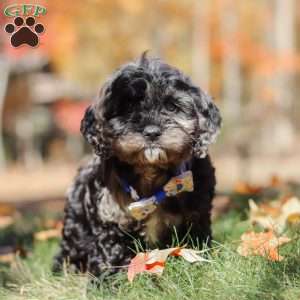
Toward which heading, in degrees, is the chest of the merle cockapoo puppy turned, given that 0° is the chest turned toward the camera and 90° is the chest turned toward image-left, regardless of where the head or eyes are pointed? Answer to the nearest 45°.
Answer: approximately 0°

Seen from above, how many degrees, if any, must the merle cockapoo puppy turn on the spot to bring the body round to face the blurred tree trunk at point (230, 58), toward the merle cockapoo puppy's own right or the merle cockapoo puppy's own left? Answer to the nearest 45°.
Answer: approximately 180°

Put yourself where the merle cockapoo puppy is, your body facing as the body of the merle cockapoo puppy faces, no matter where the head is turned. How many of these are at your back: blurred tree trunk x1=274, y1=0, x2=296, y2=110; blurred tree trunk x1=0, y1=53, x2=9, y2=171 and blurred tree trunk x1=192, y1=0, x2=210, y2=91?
3

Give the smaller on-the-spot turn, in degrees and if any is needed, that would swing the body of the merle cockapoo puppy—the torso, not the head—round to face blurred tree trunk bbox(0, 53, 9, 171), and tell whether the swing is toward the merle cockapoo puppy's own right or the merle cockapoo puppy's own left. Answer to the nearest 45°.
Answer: approximately 180°

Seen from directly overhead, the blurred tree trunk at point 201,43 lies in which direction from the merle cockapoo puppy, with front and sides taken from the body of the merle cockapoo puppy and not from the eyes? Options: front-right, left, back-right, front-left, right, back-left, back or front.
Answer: back

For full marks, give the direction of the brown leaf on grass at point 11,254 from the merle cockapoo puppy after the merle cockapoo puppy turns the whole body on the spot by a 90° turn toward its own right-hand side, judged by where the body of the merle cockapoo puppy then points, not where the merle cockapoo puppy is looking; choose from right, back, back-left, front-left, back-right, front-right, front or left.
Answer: front-right

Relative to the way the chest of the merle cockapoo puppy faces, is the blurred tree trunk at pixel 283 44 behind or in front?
behind
